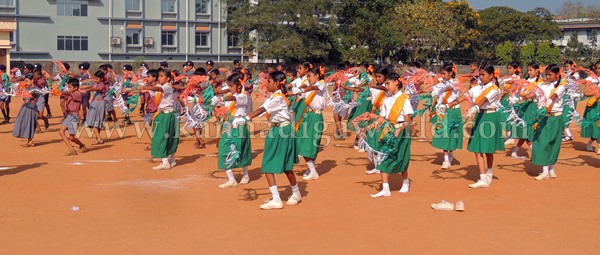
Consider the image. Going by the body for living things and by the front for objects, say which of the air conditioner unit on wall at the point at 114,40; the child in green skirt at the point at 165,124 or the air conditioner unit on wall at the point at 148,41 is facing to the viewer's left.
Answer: the child in green skirt

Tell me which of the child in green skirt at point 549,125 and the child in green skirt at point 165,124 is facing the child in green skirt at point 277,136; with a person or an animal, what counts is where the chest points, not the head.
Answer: the child in green skirt at point 549,125

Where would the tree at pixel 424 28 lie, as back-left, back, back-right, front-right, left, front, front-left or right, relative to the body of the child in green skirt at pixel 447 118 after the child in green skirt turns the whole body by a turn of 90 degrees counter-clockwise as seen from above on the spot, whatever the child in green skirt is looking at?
back-left

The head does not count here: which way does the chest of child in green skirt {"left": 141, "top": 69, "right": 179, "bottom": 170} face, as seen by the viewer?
to the viewer's left

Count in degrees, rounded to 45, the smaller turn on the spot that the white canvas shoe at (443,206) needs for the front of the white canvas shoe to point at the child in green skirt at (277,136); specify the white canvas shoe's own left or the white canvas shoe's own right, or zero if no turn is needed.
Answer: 0° — it already faces them

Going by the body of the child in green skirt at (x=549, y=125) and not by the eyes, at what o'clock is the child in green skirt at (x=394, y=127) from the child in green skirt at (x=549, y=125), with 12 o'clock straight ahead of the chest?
the child in green skirt at (x=394, y=127) is roughly at 12 o'clock from the child in green skirt at (x=549, y=125).

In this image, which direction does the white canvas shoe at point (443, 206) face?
to the viewer's left

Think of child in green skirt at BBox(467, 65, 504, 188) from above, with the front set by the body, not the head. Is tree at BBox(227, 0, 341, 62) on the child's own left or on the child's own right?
on the child's own right

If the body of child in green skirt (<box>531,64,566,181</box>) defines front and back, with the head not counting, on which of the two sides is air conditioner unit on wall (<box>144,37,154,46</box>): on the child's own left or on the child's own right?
on the child's own right

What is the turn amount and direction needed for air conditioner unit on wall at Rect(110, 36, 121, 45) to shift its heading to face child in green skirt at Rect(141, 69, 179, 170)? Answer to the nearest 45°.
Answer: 0° — it already faces them

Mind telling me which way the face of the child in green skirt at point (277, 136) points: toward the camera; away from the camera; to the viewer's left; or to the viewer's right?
to the viewer's left

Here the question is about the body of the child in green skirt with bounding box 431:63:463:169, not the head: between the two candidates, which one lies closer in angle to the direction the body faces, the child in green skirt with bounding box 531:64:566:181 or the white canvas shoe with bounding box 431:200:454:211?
the white canvas shoe

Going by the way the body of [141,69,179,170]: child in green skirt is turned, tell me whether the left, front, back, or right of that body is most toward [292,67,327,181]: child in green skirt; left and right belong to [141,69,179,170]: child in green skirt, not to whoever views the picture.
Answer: back

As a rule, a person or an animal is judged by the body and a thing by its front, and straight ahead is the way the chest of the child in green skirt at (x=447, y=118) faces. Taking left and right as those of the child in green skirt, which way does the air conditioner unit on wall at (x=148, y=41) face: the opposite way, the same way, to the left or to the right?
to the left

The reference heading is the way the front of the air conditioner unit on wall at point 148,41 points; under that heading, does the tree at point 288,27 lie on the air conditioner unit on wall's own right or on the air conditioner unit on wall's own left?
on the air conditioner unit on wall's own left
